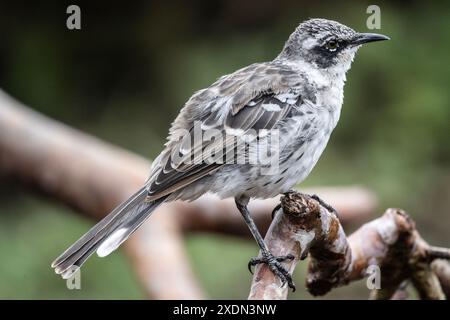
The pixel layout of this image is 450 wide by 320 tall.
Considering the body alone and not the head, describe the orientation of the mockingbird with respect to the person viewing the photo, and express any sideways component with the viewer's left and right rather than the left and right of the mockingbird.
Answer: facing to the right of the viewer

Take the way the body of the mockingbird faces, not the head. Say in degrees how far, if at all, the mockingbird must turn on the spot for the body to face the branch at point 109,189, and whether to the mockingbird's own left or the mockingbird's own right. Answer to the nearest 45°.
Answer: approximately 135° to the mockingbird's own left
